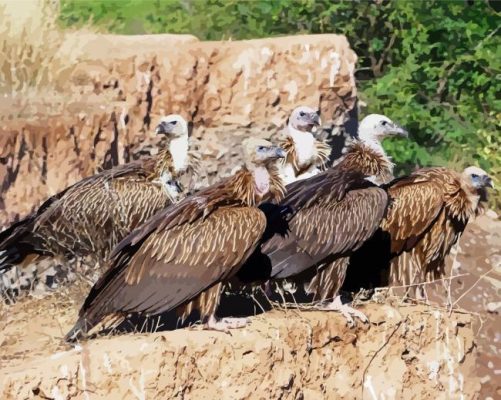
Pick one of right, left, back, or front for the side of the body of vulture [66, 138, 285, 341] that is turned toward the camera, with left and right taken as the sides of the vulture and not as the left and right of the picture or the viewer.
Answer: right

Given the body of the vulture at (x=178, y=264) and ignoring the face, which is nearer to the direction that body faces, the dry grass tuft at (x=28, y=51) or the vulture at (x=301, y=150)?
the vulture

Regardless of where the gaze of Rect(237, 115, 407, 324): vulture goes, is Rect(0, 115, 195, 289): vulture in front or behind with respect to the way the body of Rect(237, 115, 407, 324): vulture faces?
behind

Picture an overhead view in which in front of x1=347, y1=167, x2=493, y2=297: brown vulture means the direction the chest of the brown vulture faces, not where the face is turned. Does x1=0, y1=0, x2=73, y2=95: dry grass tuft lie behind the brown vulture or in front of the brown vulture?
behind

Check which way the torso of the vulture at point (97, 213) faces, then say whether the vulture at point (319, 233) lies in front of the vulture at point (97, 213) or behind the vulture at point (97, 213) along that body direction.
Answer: in front

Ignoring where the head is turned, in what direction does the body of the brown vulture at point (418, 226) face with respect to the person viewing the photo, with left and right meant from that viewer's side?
facing to the right of the viewer

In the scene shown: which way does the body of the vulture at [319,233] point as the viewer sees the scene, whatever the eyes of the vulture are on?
to the viewer's right

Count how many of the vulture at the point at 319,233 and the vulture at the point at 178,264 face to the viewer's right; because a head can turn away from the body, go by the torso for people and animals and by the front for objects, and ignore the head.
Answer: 2

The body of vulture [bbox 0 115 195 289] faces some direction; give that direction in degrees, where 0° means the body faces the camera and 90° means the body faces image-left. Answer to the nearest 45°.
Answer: approximately 270°
